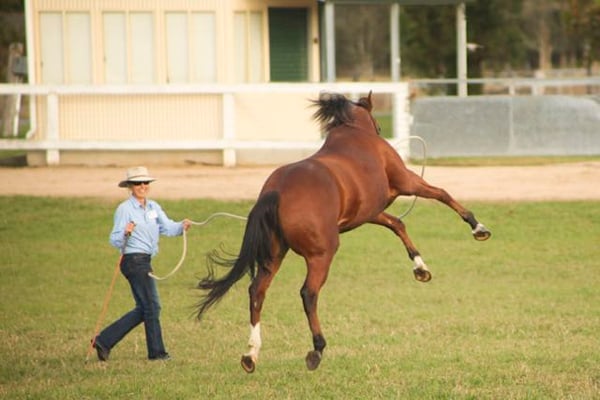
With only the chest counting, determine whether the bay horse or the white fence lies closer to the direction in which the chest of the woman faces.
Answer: the bay horse

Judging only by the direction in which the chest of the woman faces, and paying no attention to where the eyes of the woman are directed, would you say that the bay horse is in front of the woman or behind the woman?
in front

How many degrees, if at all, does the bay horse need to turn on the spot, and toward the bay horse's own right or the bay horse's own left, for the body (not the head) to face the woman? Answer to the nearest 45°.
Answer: approximately 90° to the bay horse's own left

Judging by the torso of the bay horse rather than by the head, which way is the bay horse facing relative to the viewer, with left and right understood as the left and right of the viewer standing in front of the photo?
facing away from the viewer and to the right of the viewer

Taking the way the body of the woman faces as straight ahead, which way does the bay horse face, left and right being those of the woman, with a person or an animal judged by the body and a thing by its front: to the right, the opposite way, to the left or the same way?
to the left

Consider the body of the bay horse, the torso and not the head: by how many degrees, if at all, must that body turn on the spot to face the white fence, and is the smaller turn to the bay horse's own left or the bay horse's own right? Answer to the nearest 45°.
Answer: approximately 45° to the bay horse's own left

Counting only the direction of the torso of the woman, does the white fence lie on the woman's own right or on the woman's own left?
on the woman's own left

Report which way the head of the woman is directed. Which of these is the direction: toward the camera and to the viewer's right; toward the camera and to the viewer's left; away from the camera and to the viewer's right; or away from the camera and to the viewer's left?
toward the camera and to the viewer's right
